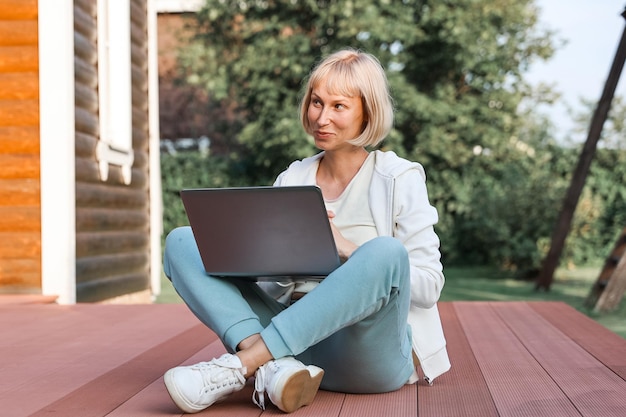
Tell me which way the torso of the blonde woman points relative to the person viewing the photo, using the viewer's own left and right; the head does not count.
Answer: facing the viewer and to the left of the viewer

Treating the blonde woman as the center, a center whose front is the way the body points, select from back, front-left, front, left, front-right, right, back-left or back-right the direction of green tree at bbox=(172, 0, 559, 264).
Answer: back-right

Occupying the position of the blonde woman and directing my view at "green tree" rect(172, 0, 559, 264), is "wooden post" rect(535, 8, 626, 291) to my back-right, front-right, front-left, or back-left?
front-right

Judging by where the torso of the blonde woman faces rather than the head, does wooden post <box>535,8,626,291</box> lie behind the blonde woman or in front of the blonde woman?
behind

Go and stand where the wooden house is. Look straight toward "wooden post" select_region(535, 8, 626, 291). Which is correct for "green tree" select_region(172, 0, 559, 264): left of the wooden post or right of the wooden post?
left
